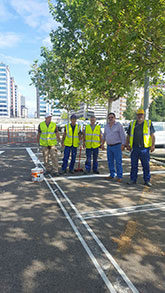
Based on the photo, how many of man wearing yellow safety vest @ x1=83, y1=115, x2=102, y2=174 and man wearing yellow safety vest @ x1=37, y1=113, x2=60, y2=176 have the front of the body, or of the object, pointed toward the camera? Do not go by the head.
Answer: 2

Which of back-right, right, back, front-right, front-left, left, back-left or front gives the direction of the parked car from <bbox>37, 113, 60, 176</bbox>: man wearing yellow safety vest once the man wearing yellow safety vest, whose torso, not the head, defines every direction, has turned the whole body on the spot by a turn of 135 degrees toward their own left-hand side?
front

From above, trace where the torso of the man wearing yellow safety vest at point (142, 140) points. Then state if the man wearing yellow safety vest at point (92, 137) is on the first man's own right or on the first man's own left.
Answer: on the first man's own right

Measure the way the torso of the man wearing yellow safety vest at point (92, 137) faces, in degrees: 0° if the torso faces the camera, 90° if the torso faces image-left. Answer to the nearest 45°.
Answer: approximately 0°

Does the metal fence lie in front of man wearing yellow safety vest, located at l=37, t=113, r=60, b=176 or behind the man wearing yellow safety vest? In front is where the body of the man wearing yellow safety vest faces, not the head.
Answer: behind

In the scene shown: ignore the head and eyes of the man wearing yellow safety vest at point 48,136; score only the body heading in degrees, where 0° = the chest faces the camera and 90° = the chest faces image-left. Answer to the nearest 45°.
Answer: approximately 0°

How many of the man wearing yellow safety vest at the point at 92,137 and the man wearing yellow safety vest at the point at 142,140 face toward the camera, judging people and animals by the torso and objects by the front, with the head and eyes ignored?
2

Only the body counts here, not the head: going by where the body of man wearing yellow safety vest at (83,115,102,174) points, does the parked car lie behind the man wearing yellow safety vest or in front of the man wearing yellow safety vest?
behind

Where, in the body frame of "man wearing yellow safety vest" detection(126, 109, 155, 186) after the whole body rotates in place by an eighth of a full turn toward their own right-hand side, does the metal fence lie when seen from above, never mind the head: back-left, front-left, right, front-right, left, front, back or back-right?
right
